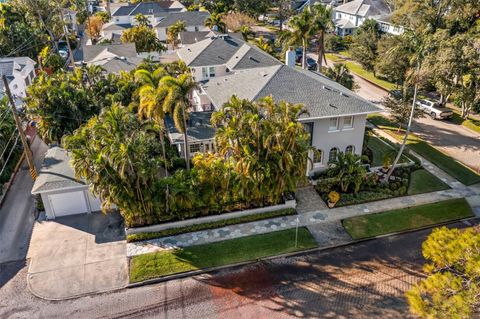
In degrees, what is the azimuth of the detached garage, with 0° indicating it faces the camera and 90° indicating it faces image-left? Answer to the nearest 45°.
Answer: approximately 0°

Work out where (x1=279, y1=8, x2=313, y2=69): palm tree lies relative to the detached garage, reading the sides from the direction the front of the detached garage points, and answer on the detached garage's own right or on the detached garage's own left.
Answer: on the detached garage's own left
